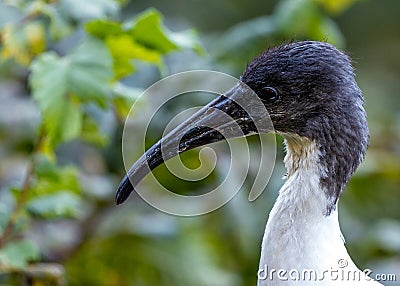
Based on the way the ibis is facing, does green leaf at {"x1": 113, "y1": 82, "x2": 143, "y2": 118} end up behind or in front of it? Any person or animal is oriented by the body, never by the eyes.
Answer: in front

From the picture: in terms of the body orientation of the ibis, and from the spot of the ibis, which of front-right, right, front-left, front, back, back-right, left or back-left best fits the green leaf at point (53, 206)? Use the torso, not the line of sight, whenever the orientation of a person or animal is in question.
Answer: front-right

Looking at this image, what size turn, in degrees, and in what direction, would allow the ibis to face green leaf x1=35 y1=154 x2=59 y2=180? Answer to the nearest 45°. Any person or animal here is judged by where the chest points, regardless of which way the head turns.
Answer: approximately 45° to its right

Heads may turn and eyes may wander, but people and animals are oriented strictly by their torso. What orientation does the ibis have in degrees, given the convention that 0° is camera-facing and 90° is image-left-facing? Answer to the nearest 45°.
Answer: approximately 90°

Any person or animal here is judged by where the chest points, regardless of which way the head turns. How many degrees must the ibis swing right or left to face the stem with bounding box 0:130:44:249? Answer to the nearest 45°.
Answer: approximately 45° to its right

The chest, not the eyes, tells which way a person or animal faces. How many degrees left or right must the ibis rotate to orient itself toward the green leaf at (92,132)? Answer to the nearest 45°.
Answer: approximately 45° to its right

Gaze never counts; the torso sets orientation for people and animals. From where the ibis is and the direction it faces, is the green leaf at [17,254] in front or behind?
in front
